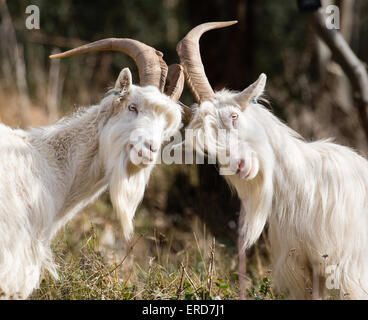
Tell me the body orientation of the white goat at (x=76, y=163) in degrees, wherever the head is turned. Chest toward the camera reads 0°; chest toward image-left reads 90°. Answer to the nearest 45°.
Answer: approximately 270°

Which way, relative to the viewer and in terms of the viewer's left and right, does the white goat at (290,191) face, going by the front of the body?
facing the viewer and to the left of the viewer
